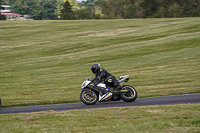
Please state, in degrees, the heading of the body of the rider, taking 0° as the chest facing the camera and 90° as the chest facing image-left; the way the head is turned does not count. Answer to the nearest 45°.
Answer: approximately 90°

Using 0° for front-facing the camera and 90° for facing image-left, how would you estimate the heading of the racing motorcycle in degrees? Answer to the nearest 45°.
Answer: approximately 90°
